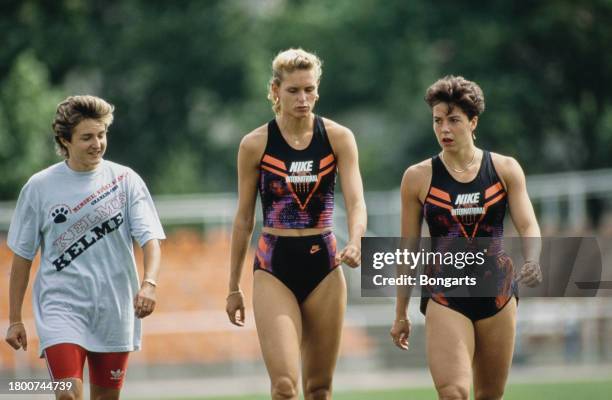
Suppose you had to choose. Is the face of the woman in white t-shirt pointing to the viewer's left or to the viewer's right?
to the viewer's right

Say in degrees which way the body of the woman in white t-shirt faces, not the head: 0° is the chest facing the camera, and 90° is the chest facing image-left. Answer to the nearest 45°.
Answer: approximately 0°
